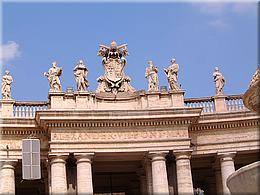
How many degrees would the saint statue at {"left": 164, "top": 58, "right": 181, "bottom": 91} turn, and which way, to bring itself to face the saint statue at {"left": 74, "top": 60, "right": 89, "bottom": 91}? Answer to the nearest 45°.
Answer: approximately 90° to its right

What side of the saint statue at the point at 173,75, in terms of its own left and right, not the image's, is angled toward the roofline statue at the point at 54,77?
right

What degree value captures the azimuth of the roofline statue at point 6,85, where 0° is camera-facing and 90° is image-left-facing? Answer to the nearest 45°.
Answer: approximately 0°

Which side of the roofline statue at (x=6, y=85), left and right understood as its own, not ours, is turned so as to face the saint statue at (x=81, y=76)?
left

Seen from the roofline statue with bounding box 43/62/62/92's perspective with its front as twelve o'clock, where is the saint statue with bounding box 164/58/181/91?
The saint statue is roughly at 9 o'clock from the roofline statue.

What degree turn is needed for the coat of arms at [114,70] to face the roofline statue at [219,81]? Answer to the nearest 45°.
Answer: approximately 90° to its left
